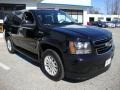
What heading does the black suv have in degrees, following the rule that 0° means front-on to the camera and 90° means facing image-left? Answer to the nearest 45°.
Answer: approximately 315°

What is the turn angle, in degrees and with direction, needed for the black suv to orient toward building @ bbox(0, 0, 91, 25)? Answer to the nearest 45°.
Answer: approximately 135° to its left
